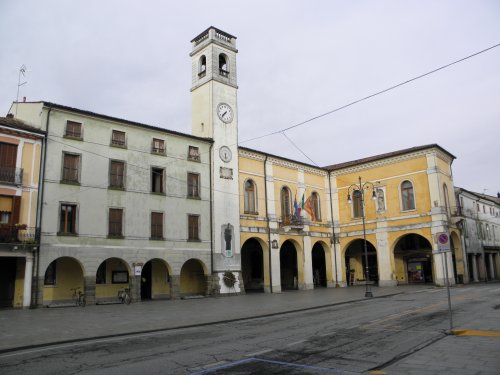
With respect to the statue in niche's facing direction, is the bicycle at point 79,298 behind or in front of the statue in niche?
in front

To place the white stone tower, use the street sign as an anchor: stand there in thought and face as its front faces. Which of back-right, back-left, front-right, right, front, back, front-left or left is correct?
back-right

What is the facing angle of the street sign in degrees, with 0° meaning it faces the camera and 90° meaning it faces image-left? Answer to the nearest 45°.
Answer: approximately 0°

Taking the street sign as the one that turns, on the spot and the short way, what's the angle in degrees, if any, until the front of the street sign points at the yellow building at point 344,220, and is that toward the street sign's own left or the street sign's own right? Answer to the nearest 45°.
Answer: approximately 180°

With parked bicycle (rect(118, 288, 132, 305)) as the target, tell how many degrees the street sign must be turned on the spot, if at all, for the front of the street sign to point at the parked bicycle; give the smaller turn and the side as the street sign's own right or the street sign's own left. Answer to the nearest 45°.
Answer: approximately 135° to the street sign's own right

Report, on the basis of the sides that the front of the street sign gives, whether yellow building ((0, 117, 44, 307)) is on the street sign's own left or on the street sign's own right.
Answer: on the street sign's own right

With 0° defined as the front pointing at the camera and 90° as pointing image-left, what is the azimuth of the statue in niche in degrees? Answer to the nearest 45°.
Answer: approximately 45°
